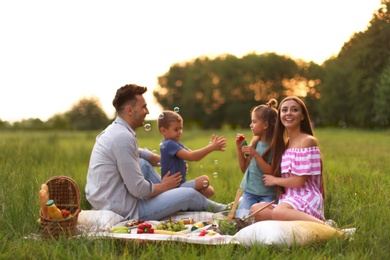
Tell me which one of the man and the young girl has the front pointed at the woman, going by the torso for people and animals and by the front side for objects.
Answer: the man

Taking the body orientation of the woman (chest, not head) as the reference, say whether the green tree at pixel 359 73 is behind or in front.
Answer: behind

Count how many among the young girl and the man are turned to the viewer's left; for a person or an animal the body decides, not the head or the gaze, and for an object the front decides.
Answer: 1

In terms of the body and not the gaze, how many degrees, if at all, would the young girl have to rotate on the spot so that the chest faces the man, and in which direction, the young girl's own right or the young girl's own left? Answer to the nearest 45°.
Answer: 0° — they already face them

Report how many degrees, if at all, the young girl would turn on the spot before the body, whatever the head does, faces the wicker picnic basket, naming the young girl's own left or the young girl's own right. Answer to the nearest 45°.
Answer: approximately 45° to the young girl's own left

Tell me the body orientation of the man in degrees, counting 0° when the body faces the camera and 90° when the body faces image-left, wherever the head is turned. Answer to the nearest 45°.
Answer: approximately 270°

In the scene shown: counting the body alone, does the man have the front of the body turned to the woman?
yes

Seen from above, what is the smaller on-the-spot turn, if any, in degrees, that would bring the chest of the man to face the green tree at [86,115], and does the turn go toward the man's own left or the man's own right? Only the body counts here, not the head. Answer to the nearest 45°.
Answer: approximately 90° to the man's own left

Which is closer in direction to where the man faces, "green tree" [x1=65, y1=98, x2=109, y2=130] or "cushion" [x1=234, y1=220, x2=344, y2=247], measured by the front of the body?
the cushion

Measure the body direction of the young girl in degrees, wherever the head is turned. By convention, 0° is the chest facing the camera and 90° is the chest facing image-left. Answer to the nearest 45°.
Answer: approximately 90°

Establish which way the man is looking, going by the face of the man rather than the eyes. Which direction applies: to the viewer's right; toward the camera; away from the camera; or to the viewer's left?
to the viewer's right

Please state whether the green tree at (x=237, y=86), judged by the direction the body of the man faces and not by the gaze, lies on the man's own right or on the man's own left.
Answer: on the man's own left

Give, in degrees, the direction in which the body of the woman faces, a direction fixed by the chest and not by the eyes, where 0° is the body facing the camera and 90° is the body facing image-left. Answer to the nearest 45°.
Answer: approximately 45°

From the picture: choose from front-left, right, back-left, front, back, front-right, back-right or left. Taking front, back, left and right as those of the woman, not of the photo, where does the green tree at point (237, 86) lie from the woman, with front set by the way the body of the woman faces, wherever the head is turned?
back-right
